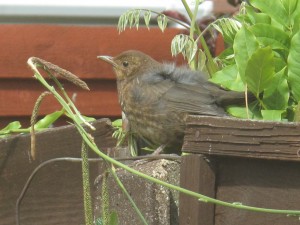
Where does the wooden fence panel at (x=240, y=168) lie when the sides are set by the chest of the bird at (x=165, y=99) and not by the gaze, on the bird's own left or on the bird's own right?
on the bird's own left

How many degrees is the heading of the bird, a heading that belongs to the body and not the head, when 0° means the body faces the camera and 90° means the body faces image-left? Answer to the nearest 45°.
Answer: approximately 90°

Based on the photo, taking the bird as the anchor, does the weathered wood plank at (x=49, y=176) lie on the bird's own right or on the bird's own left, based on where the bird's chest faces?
on the bird's own left
